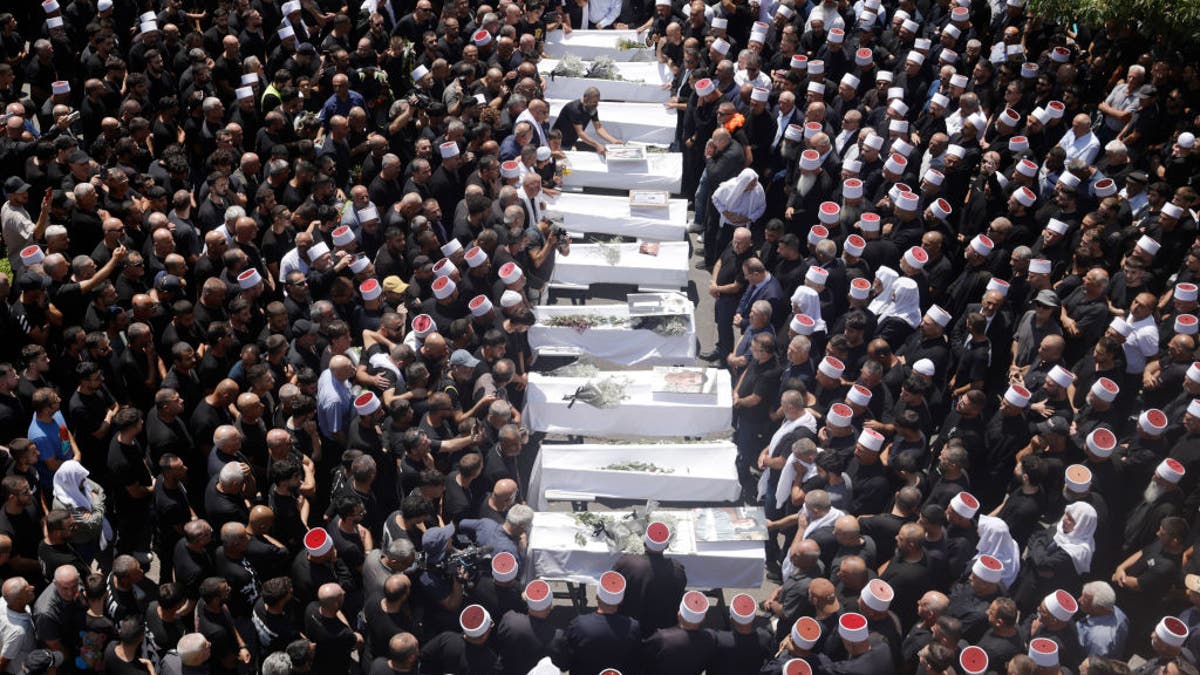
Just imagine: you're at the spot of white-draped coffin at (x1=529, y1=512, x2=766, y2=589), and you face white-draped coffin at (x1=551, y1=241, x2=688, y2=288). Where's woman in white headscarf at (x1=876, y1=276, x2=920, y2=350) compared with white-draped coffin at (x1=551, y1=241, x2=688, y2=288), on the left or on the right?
right

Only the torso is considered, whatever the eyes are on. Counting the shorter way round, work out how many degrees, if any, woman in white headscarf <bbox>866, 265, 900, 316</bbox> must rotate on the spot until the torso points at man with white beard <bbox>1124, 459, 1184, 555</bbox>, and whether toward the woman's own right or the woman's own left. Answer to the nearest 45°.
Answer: approximately 135° to the woman's own left

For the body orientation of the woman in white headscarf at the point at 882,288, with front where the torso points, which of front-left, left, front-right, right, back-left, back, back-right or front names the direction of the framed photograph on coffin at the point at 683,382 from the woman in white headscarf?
front-left

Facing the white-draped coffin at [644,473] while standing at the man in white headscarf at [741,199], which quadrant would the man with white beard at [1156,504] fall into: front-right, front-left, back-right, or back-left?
front-left

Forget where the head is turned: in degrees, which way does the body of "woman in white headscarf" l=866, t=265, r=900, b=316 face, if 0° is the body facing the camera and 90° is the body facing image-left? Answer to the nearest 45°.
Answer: approximately 90°

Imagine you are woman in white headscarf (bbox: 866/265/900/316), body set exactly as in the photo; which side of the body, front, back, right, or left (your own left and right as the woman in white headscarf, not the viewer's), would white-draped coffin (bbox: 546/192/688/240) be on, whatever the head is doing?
front

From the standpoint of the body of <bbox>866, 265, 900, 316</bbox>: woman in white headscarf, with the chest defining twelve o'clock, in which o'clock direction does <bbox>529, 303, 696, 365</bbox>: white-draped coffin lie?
The white-draped coffin is roughly at 11 o'clock from the woman in white headscarf.

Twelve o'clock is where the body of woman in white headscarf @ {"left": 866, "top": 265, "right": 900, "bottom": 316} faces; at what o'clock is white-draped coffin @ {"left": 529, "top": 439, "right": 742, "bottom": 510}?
The white-draped coffin is roughly at 10 o'clock from the woman in white headscarf.

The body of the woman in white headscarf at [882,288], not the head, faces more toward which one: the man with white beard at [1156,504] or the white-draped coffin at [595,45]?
the white-draped coffin

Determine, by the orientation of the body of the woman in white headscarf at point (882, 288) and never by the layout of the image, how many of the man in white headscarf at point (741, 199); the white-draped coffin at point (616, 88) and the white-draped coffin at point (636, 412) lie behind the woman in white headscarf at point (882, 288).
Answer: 0

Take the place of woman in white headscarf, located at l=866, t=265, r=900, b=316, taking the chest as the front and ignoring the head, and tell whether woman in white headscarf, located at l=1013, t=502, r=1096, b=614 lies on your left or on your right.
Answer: on your left

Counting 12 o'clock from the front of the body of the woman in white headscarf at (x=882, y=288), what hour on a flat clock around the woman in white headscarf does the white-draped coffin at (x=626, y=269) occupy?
The white-draped coffin is roughly at 12 o'clock from the woman in white headscarf.

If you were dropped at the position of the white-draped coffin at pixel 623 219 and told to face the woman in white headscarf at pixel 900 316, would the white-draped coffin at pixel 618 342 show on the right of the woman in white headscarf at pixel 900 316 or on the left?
right

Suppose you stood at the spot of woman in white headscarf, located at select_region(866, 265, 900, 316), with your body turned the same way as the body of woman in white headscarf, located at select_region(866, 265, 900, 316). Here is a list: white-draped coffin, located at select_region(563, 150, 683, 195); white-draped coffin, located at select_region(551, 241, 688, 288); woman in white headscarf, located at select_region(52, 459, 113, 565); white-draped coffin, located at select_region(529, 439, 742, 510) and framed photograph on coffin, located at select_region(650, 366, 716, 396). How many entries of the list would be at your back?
0

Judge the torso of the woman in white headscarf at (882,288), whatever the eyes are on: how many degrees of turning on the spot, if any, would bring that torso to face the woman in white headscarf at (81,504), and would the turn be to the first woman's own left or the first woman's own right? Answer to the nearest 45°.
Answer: approximately 45° to the first woman's own left

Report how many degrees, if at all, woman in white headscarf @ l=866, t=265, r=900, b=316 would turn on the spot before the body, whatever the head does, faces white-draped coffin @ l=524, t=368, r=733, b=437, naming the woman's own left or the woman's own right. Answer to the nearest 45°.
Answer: approximately 45° to the woman's own left
